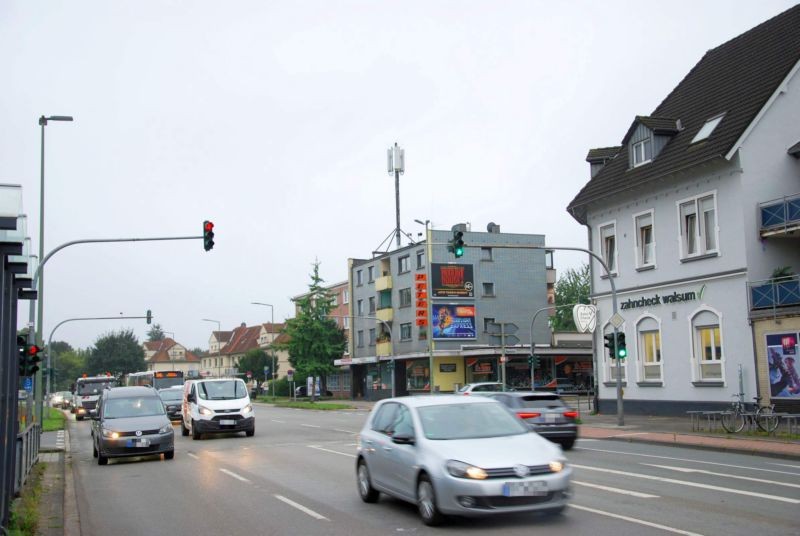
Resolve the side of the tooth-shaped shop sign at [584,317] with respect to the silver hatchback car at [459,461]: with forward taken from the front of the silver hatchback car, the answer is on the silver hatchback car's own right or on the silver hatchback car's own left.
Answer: on the silver hatchback car's own left

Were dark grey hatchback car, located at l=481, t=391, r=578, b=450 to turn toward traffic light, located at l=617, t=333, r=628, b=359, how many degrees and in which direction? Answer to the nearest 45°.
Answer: approximately 45° to its right

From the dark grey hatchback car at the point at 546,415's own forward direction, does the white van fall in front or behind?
in front

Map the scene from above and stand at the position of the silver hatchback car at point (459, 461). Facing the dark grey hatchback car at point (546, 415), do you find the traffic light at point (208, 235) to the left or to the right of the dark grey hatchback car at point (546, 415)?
left

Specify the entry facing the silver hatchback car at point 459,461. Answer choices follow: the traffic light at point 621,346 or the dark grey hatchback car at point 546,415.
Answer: the traffic light

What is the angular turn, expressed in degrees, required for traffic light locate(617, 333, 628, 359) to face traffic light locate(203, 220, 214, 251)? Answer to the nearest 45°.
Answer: approximately 45° to its right

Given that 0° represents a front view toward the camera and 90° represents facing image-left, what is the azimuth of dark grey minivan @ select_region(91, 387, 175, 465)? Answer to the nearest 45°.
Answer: approximately 0°

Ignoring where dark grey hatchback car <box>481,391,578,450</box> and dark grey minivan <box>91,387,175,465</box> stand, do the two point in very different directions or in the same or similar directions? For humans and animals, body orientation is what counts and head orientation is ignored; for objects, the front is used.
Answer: very different directions

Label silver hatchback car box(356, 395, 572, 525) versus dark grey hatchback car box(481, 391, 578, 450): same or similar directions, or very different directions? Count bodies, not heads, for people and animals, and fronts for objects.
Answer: very different directions
